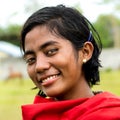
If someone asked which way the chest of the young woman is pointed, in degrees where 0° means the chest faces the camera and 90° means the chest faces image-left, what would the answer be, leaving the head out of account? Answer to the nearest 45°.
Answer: approximately 45°

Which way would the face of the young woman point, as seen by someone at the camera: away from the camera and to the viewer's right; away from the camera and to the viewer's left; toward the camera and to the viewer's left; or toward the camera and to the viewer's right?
toward the camera and to the viewer's left
